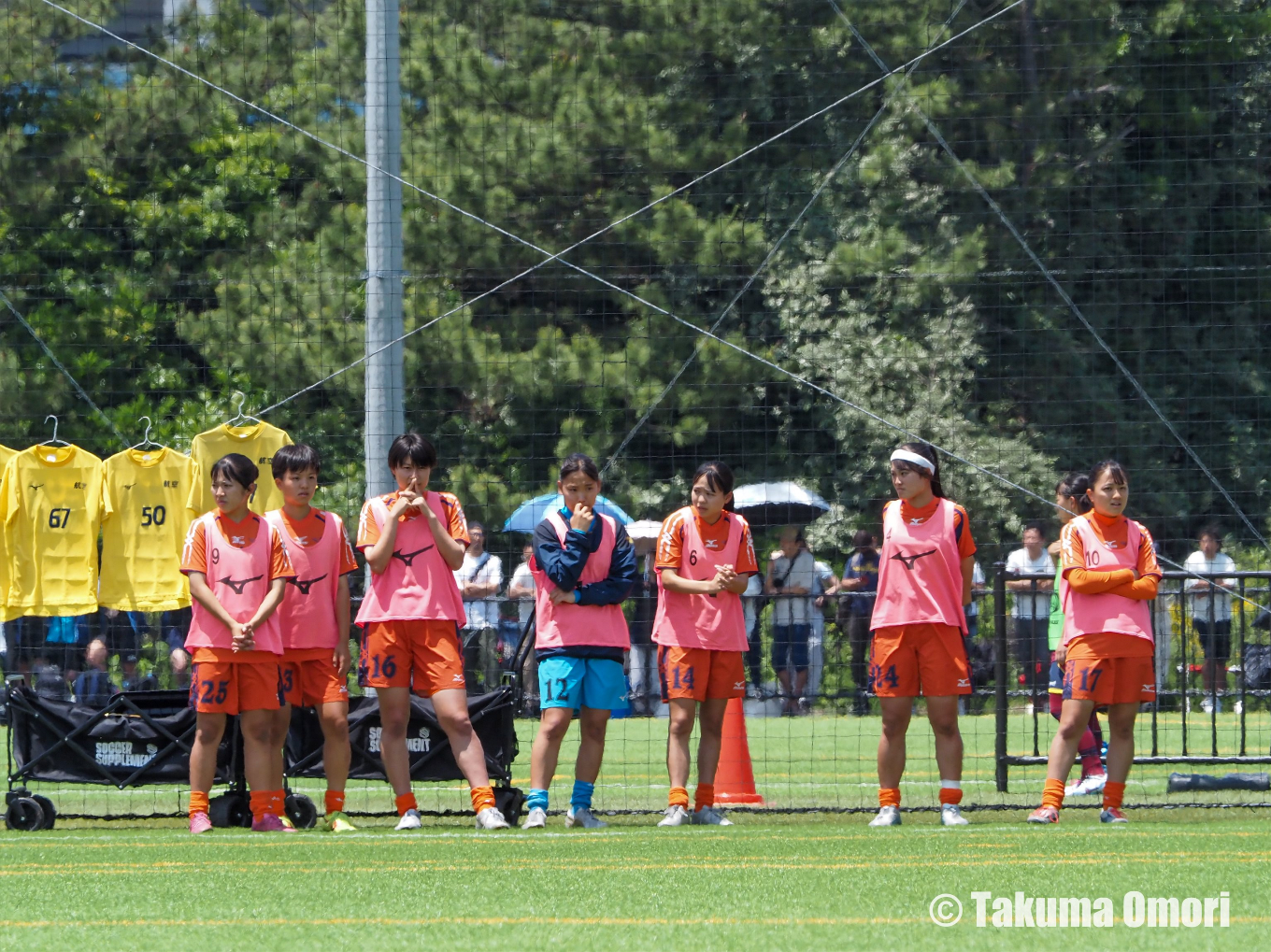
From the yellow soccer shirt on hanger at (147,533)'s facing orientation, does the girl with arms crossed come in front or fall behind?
in front

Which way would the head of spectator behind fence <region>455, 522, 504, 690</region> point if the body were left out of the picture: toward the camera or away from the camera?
toward the camera

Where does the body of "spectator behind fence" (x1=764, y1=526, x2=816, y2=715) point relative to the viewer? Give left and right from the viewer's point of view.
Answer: facing the viewer

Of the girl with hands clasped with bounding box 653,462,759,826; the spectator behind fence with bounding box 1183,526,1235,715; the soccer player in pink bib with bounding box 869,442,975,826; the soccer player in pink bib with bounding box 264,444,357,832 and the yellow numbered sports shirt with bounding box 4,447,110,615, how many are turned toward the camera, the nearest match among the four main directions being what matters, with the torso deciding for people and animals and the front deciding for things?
5

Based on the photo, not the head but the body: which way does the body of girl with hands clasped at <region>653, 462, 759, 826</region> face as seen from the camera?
toward the camera

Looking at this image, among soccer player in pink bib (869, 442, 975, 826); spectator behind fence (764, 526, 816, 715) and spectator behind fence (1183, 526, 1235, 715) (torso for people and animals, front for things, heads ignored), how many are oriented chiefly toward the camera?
3

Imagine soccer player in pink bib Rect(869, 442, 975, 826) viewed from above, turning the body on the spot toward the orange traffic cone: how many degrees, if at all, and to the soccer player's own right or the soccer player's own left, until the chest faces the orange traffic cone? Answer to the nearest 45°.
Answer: approximately 135° to the soccer player's own right

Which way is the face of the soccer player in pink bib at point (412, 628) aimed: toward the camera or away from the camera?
toward the camera

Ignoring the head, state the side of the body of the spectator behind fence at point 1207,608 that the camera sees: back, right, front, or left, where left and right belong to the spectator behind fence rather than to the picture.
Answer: front

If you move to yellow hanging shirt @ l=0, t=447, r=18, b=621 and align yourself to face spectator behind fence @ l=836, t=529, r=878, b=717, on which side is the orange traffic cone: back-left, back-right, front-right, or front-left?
front-right

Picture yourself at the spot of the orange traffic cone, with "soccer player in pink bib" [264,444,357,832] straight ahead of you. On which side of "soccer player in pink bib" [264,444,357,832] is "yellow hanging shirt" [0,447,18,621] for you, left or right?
right

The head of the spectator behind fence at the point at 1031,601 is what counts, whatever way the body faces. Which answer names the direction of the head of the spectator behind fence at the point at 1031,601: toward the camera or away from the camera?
toward the camera

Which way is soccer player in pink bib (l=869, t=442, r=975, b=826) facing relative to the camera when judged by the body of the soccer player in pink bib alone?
toward the camera
